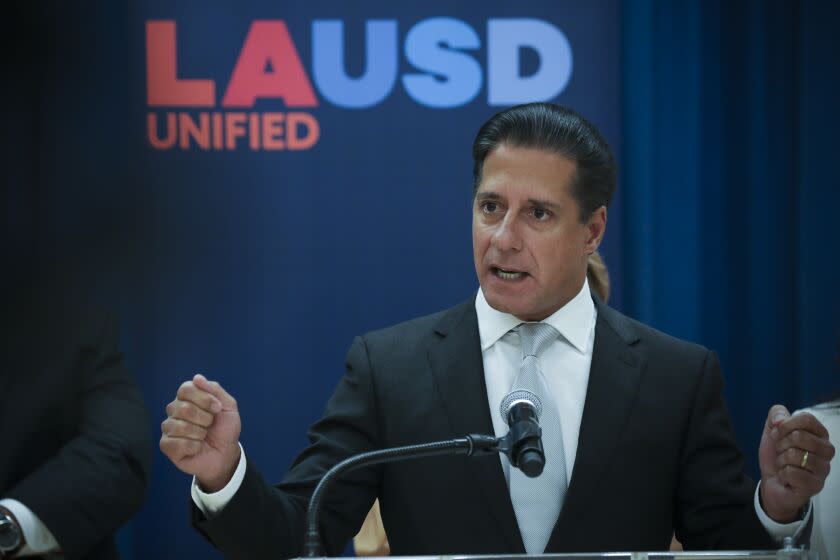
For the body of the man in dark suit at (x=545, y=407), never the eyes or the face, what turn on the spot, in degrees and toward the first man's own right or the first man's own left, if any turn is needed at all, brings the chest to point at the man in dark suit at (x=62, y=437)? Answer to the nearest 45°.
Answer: approximately 90° to the first man's own right

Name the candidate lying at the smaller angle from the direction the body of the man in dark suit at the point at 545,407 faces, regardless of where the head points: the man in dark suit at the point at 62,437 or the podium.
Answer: the podium

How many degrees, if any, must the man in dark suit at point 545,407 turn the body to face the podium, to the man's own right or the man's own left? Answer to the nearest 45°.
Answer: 0° — they already face it

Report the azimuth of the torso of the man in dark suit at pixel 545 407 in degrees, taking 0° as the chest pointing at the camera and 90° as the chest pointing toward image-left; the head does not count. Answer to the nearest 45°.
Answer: approximately 0°

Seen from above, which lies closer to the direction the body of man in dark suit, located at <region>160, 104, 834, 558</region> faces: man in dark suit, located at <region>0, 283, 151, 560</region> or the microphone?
the microphone

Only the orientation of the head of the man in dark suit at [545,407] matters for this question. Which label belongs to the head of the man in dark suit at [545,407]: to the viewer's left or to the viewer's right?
to the viewer's left
